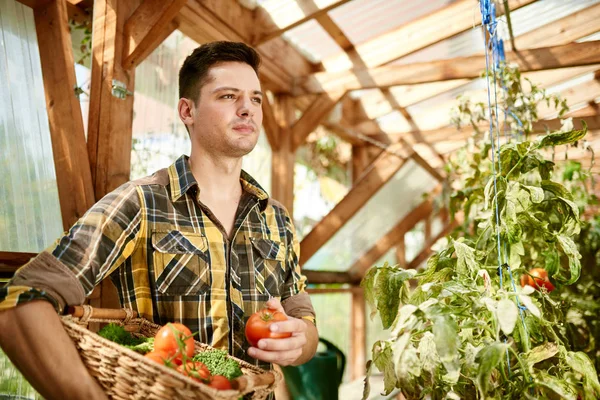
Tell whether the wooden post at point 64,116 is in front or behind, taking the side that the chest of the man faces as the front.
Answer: behind

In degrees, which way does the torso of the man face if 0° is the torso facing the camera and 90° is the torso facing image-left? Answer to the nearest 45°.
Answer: approximately 315°

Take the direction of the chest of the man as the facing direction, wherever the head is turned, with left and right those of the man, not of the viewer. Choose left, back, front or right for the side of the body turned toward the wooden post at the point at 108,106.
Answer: back

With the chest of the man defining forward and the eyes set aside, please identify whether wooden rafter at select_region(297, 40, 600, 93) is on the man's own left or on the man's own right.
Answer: on the man's own left

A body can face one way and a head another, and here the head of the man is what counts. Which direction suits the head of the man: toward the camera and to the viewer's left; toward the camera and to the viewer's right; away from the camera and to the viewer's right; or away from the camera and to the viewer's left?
toward the camera and to the viewer's right
